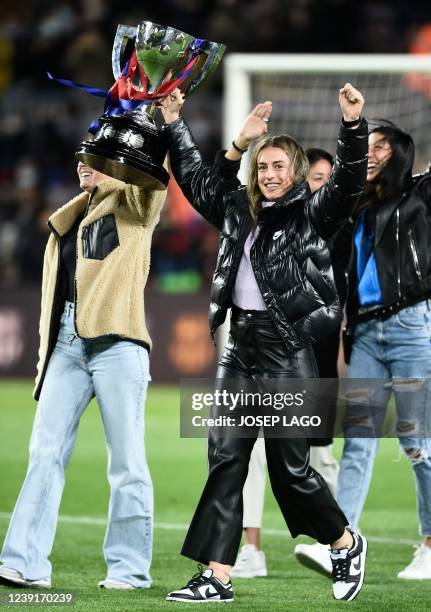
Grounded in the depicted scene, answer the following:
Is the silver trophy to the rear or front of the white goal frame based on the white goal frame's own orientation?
to the front

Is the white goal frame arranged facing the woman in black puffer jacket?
yes

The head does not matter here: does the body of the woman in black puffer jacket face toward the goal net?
no

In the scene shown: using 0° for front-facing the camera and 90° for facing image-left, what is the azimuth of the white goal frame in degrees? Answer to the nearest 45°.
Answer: approximately 0°

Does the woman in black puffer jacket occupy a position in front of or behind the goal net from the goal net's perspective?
in front

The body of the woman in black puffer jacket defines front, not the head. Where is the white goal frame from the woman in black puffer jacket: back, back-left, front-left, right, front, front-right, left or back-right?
back-right

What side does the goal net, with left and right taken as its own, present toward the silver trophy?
front

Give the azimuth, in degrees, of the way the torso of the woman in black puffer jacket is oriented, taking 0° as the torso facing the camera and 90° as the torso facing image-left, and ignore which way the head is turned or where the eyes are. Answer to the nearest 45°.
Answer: approximately 45°
